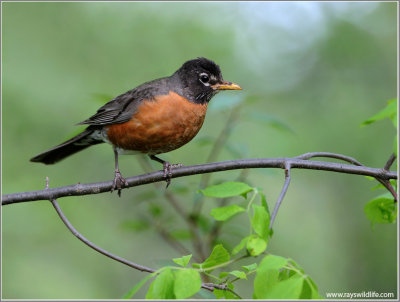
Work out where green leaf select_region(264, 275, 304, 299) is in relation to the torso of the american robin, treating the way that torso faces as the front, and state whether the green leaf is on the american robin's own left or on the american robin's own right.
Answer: on the american robin's own right

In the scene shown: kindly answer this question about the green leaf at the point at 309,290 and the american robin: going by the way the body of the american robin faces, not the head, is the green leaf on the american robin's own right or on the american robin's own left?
on the american robin's own right

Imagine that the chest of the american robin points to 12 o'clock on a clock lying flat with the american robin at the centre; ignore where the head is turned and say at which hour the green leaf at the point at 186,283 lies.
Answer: The green leaf is roughly at 3 o'clock from the american robin.

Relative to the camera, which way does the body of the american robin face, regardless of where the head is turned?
to the viewer's right

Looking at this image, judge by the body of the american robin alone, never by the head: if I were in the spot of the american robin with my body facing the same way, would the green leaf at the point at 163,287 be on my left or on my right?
on my right

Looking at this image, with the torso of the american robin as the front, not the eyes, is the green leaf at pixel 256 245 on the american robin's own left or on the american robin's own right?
on the american robin's own right

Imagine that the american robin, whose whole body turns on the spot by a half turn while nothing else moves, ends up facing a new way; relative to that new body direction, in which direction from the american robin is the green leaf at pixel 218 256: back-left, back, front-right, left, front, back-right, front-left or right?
back
